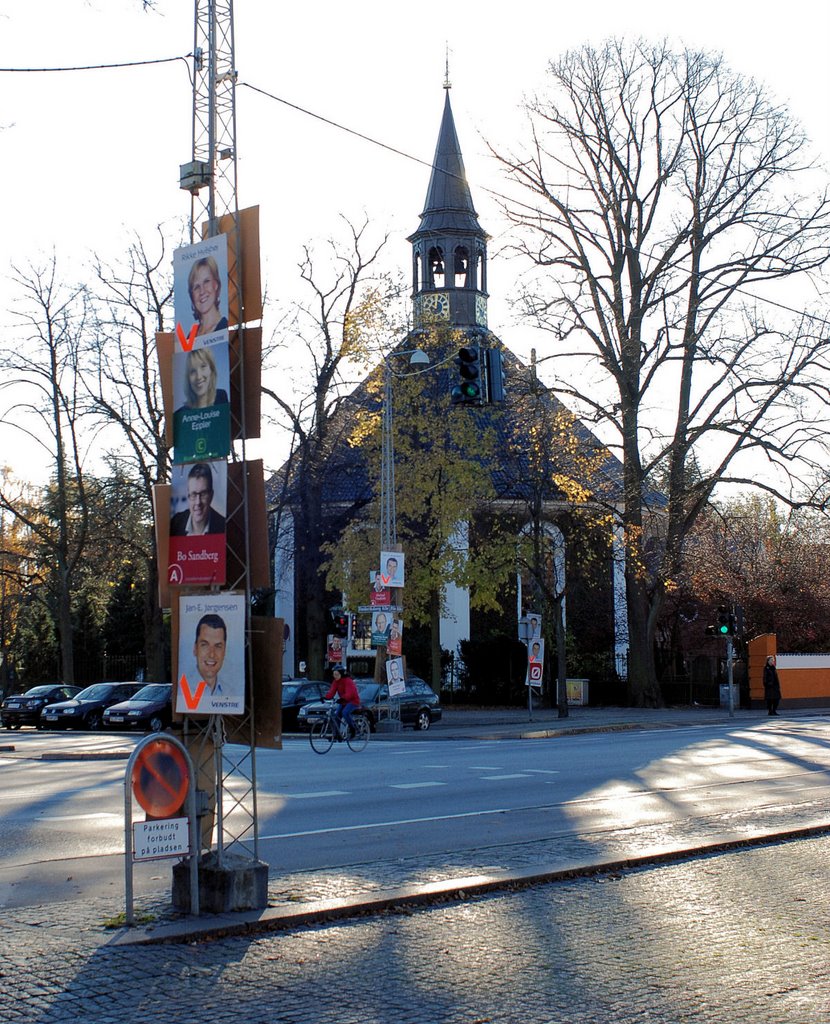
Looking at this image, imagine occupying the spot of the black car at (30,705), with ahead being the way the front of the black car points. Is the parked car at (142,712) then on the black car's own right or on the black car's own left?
on the black car's own left

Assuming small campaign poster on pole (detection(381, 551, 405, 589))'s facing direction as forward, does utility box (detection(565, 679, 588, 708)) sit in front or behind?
behind

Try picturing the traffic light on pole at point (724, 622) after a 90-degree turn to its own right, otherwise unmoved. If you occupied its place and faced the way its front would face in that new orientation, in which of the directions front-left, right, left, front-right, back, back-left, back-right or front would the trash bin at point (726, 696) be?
right

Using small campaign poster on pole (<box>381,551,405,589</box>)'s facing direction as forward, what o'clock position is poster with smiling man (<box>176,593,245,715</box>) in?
The poster with smiling man is roughly at 12 o'clock from the small campaign poster on pole.

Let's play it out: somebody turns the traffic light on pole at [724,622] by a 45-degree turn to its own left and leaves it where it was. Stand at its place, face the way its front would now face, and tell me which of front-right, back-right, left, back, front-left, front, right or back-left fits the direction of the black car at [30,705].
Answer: back-right

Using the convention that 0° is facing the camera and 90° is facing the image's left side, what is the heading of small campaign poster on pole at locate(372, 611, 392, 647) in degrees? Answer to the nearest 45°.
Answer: approximately 0°

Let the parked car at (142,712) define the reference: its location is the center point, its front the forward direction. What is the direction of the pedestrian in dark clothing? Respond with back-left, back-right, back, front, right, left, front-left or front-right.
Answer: back-left

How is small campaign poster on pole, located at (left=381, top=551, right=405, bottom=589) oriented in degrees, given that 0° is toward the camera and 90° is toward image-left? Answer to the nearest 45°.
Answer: approximately 0°
